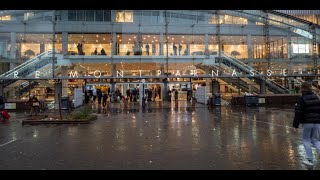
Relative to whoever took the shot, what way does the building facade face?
facing the viewer

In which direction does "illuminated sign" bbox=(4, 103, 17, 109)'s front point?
toward the camera

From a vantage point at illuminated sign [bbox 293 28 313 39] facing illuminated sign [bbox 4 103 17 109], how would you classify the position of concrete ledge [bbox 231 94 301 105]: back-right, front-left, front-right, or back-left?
front-left

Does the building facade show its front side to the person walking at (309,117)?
yes

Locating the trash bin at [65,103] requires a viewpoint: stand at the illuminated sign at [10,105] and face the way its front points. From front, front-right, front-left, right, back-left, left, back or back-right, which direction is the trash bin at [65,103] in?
front-left

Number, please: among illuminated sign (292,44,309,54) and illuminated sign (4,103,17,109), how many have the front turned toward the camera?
2

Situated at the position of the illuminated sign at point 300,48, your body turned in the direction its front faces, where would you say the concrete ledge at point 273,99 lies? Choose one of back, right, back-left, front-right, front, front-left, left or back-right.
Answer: front
